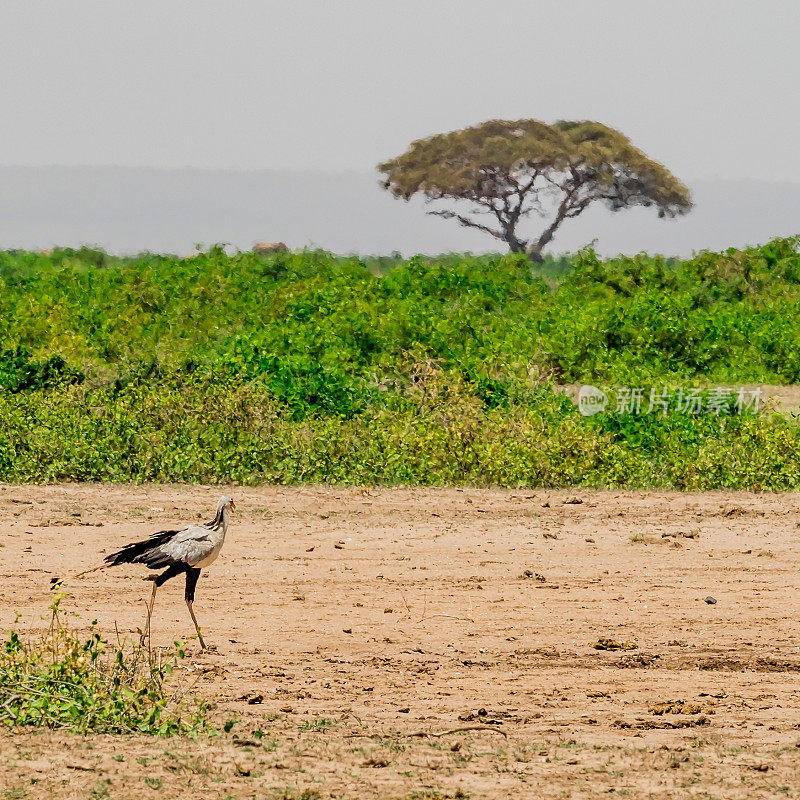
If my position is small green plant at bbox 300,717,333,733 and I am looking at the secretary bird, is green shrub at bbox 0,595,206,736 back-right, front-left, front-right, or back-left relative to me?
front-left

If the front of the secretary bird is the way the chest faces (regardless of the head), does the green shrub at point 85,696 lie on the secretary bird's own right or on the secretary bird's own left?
on the secretary bird's own right

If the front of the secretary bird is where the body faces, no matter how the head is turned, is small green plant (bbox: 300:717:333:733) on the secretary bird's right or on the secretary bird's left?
on the secretary bird's right

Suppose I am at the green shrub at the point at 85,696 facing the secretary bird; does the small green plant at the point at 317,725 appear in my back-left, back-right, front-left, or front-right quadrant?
front-right

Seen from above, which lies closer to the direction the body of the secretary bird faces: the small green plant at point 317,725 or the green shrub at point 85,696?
the small green plant

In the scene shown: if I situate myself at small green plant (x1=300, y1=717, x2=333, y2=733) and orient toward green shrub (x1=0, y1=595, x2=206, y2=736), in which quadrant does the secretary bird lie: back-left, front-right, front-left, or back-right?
front-right

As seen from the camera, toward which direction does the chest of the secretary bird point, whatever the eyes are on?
to the viewer's right
